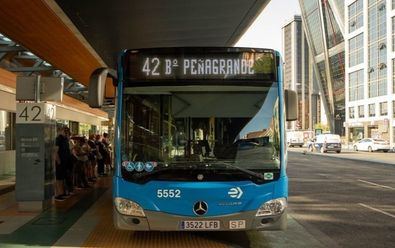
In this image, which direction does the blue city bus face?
toward the camera

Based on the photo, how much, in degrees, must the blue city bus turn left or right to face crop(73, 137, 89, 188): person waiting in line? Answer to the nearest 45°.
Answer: approximately 135° to its right
